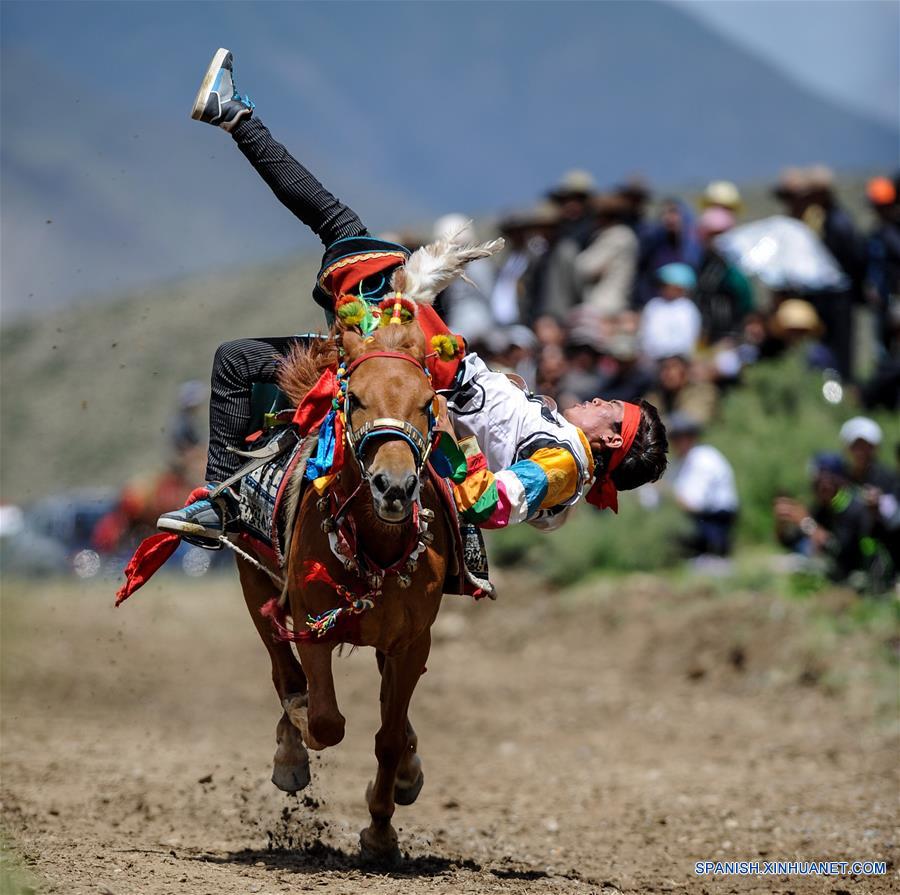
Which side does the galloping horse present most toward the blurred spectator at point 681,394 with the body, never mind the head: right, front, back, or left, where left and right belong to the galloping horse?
back

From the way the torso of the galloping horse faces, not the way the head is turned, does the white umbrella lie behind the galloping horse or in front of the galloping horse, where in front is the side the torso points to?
behind

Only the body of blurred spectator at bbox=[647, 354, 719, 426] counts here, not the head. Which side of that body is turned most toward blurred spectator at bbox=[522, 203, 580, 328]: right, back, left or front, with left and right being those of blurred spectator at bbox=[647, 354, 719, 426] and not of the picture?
right

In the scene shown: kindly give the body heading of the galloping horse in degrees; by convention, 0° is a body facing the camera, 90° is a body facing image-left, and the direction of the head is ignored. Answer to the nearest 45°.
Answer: approximately 0°

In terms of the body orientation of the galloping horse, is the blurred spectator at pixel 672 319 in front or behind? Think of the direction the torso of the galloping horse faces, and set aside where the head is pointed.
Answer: behind

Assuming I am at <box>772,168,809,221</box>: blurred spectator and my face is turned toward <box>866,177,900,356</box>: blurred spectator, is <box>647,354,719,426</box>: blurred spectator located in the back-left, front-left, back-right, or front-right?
back-right

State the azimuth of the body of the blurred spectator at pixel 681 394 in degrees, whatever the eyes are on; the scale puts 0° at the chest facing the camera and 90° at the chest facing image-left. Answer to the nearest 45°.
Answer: approximately 45°

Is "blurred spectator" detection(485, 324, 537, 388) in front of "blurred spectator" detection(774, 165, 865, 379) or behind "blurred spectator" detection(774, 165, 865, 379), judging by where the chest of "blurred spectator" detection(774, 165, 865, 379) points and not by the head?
in front
